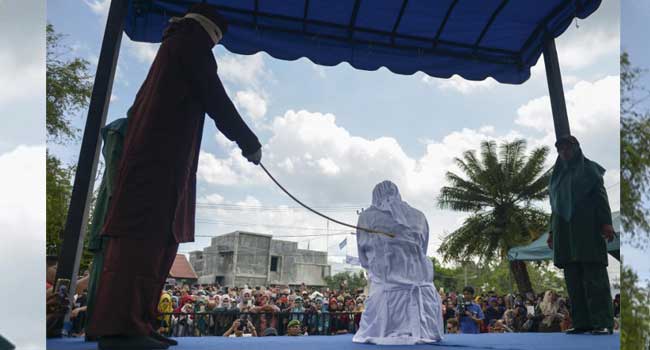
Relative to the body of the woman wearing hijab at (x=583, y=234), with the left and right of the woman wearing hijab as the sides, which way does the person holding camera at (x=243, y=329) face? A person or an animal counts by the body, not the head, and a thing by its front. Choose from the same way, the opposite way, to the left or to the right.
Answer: to the left

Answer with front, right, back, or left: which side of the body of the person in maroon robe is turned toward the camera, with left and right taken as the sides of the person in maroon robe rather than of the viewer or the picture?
right

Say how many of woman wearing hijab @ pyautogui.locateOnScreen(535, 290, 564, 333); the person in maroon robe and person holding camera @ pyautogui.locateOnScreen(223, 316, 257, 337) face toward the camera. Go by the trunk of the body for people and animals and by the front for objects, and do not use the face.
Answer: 2

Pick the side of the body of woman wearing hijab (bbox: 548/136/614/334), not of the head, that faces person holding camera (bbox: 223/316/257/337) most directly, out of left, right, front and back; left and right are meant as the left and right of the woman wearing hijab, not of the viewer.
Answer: right

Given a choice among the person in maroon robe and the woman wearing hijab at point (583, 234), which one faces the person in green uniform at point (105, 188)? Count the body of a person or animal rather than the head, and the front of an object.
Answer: the woman wearing hijab

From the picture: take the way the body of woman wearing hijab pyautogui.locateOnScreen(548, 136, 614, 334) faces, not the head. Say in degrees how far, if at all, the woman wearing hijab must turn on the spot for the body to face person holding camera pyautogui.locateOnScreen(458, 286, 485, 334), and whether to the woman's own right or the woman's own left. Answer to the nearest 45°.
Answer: approximately 135° to the woman's own right

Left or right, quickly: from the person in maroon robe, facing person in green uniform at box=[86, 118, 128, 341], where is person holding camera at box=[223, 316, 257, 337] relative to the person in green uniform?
right

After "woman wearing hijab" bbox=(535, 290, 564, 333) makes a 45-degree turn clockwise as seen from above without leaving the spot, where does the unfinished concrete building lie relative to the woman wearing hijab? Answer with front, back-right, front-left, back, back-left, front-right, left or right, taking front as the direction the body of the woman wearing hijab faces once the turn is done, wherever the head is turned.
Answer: right

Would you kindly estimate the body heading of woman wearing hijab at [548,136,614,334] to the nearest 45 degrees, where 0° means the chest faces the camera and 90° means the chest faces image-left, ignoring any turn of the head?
approximately 45°
